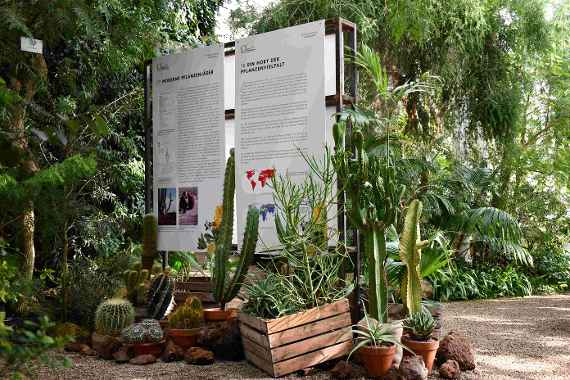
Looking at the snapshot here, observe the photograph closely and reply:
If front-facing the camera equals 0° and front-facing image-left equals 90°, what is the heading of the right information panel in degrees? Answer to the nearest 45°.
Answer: approximately 45°

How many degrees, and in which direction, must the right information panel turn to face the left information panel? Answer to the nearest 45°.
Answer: approximately 90° to its right

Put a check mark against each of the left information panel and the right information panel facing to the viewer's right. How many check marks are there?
0
